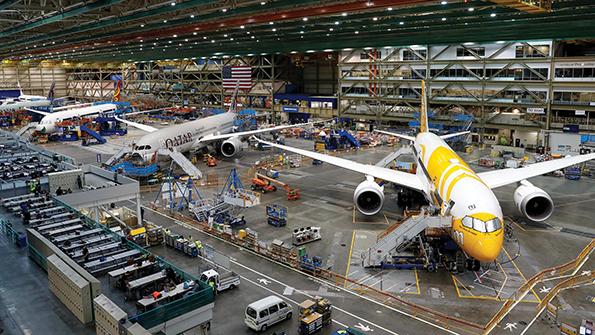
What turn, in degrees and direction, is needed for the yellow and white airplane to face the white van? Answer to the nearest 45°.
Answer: approximately 45° to its right

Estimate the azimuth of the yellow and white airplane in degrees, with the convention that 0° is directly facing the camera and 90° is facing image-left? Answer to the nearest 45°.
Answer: approximately 0°

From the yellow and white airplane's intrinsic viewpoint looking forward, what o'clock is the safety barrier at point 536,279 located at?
The safety barrier is roughly at 11 o'clock from the yellow and white airplane.
